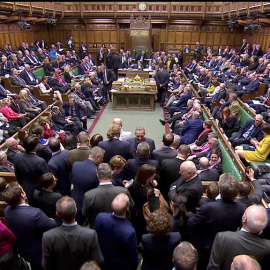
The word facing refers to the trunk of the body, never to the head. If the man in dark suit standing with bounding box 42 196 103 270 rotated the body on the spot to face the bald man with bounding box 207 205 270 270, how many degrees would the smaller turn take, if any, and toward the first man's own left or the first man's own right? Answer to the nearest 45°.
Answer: approximately 90° to the first man's own right

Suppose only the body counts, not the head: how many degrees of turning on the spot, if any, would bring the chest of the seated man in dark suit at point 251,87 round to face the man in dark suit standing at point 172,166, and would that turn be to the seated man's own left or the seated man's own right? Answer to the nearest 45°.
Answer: approximately 45° to the seated man's own left

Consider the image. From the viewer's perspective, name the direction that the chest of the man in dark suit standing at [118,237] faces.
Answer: away from the camera

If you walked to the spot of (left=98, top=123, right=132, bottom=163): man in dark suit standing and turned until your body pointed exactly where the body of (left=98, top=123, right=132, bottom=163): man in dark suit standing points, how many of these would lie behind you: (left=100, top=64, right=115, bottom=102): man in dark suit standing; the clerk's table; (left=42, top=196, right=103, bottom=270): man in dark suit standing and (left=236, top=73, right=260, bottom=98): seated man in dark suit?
1

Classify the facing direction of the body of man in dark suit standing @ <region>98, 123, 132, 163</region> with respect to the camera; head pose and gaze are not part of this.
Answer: away from the camera

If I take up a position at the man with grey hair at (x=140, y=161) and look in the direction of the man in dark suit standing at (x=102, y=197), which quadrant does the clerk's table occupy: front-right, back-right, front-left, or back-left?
back-right

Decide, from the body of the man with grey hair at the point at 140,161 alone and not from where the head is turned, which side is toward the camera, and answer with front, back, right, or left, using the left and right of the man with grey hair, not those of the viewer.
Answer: back

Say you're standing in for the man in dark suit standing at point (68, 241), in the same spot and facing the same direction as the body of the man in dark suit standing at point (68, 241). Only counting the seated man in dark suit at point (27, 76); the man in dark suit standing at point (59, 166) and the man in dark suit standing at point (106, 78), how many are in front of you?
3

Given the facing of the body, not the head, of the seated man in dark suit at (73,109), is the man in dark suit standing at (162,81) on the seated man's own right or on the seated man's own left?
on the seated man's own left

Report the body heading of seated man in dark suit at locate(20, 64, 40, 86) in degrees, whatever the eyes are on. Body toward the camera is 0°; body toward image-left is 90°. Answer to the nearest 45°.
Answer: approximately 315°

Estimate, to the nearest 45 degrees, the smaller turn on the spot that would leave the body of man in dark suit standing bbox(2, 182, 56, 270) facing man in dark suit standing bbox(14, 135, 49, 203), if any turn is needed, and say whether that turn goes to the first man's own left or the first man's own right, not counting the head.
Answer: approximately 45° to the first man's own left

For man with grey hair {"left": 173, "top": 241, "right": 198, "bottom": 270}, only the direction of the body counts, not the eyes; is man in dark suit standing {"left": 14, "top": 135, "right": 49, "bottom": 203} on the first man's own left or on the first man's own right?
on the first man's own left

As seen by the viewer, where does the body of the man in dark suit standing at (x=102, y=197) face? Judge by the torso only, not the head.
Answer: away from the camera

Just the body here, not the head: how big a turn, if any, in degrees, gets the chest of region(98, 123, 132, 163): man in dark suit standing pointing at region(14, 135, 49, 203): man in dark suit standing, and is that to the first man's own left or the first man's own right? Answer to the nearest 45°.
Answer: approximately 135° to the first man's own left

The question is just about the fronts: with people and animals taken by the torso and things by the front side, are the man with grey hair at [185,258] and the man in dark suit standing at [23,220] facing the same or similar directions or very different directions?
same or similar directions

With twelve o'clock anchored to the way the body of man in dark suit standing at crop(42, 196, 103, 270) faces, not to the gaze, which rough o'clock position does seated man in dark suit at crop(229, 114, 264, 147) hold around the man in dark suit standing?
The seated man in dark suit is roughly at 2 o'clock from the man in dark suit standing.

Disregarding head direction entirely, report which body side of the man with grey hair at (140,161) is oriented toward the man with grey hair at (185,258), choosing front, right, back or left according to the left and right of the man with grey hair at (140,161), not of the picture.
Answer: back

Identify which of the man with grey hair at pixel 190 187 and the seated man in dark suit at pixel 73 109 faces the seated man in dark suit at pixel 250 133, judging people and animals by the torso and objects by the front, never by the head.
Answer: the seated man in dark suit at pixel 73 109

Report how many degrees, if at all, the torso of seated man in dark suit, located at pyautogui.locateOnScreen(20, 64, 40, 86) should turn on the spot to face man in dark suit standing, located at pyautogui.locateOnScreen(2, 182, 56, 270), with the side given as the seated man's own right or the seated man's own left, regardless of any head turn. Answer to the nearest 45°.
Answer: approximately 45° to the seated man's own right

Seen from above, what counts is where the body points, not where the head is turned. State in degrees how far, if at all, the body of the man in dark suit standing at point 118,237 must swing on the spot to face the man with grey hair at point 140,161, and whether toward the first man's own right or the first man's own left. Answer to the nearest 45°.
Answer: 0° — they already face them

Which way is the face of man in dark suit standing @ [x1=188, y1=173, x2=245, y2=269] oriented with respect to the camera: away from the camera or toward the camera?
away from the camera
